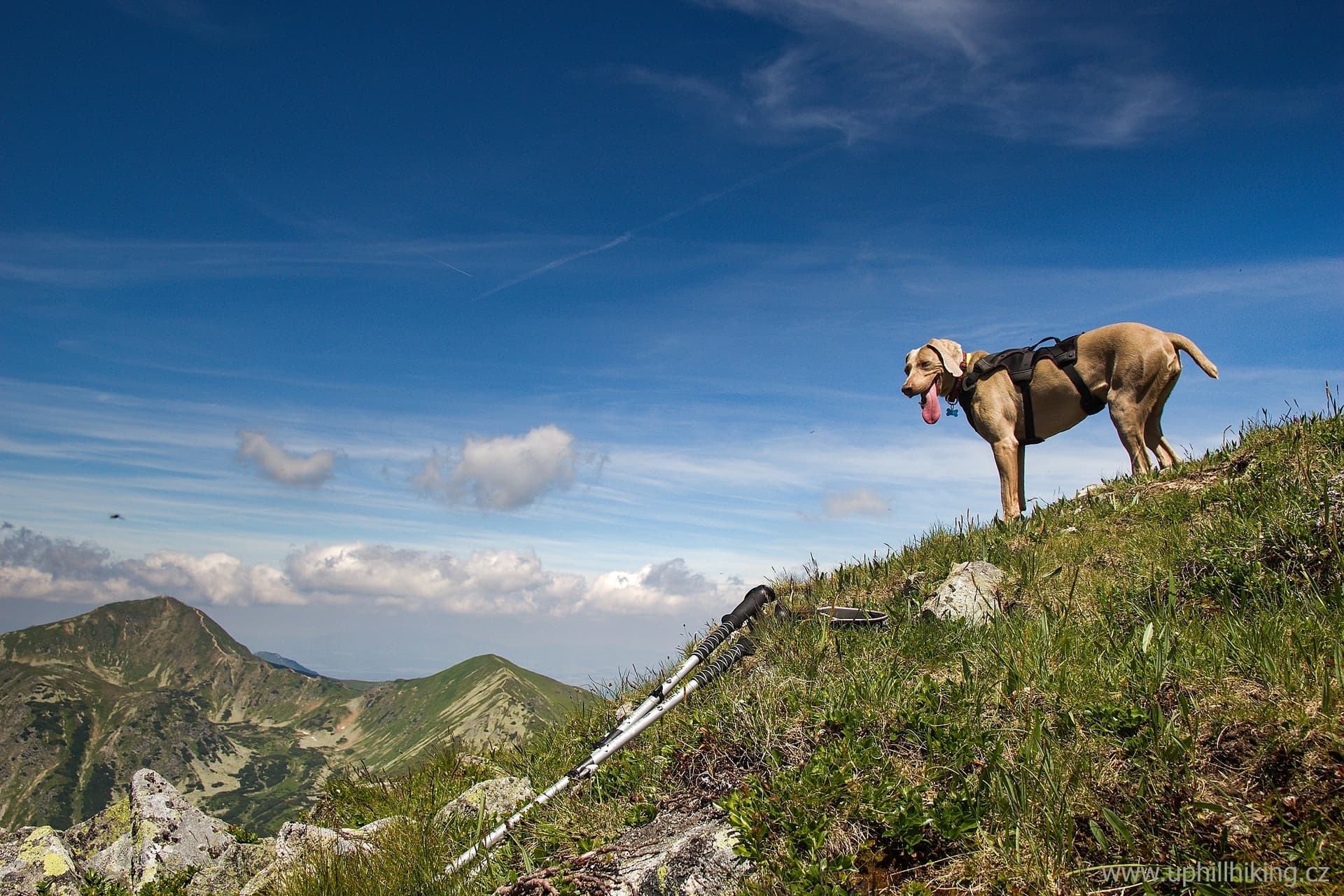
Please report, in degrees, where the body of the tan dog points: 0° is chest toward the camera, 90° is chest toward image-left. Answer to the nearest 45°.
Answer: approximately 90°

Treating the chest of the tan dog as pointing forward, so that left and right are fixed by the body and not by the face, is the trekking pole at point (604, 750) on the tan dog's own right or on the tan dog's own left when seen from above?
on the tan dog's own left

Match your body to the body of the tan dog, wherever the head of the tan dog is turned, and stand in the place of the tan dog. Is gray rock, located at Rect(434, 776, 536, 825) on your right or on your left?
on your left

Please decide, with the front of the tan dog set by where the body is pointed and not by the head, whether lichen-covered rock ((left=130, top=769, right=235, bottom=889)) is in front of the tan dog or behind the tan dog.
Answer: in front

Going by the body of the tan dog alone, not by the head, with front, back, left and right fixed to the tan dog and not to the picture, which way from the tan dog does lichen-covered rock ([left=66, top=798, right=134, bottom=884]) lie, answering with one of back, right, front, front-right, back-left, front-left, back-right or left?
front-left

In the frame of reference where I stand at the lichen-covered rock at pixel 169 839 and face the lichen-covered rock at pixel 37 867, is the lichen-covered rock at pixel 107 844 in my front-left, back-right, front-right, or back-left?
front-right

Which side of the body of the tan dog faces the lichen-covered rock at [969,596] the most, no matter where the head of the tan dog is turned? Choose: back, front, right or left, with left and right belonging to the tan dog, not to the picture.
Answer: left
